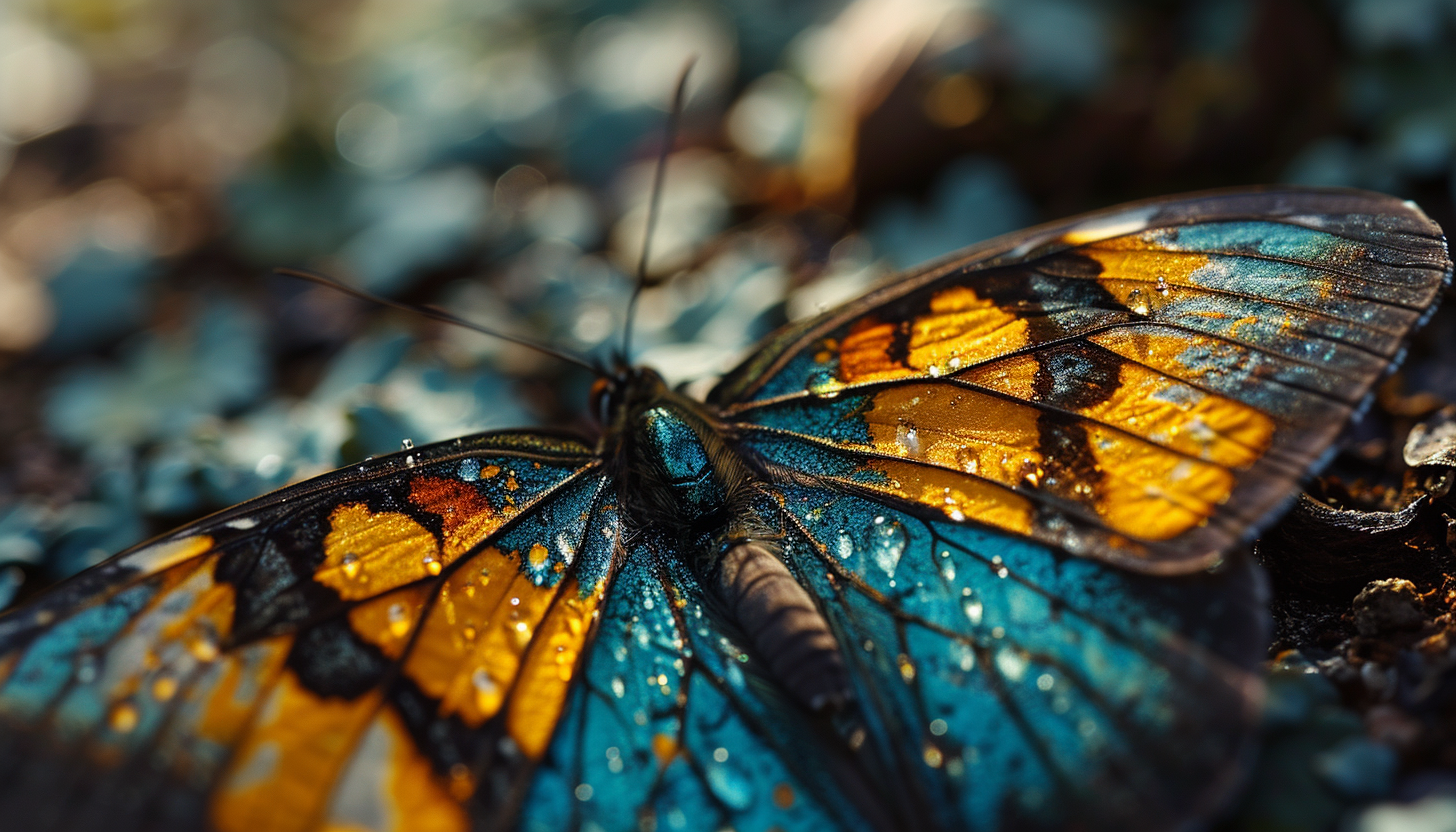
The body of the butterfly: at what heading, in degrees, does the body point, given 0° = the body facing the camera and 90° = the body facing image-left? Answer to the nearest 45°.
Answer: approximately 135°
